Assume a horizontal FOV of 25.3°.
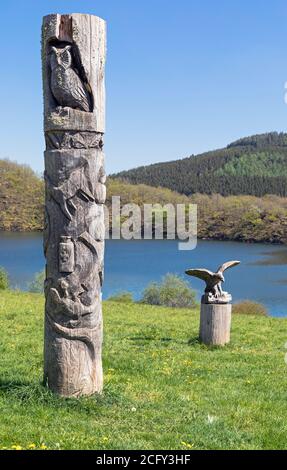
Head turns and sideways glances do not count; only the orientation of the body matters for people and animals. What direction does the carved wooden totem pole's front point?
toward the camera

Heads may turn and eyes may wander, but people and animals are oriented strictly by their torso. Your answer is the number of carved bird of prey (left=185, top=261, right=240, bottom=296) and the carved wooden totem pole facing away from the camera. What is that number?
0

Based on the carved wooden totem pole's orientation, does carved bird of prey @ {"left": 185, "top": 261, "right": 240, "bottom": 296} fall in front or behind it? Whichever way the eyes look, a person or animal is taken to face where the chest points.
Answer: behind
